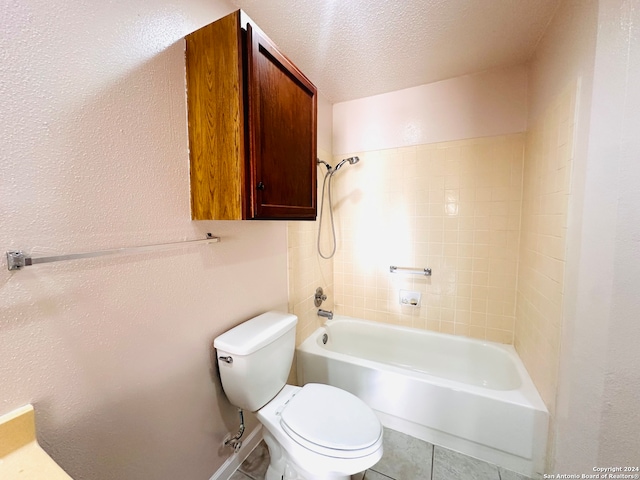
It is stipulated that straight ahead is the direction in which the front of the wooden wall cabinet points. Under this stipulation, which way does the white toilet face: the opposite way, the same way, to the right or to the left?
the same way

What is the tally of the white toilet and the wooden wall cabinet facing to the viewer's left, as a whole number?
0

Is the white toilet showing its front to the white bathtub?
no

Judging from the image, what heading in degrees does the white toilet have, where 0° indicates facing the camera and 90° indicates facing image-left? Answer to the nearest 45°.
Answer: approximately 315°

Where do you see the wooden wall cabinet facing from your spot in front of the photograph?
facing the viewer and to the right of the viewer

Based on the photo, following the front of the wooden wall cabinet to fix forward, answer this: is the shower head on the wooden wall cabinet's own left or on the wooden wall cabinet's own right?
on the wooden wall cabinet's own left
